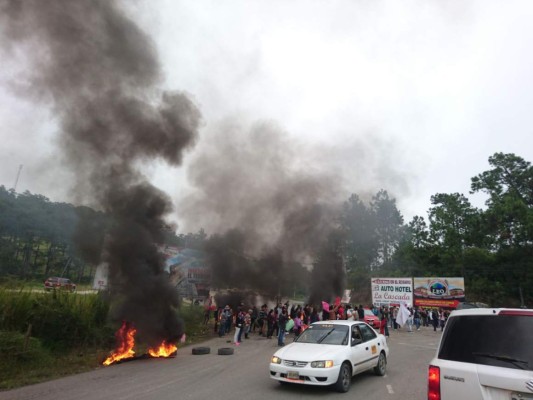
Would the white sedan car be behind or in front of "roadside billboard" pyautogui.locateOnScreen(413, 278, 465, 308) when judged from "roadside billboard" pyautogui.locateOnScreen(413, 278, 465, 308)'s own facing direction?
in front

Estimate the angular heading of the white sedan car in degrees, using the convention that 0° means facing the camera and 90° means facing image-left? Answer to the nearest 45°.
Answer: approximately 45°

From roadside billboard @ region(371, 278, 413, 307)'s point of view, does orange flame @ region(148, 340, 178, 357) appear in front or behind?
in front

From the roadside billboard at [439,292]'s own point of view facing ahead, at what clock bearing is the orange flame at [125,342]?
The orange flame is roughly at 1 o'clock from the roadside billboard.

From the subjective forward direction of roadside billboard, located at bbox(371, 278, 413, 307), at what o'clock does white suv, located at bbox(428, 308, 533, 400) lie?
The white suv is roughly at 12 o'clock from the roadside billboard.

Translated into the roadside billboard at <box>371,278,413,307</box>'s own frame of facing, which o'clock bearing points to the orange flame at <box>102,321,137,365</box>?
The orange flame is roughly at 1 o'clock from the roadside billboard.

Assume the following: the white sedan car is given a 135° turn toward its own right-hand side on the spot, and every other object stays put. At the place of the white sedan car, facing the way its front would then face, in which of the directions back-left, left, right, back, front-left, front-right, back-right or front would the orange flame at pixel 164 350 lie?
front-left

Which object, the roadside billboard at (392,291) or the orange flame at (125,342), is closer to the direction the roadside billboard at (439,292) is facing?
the orange flame

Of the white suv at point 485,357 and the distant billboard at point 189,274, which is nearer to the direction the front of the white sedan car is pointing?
the white suv

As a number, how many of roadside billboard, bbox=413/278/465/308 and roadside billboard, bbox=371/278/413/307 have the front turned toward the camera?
2

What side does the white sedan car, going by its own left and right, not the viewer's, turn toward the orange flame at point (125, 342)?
right

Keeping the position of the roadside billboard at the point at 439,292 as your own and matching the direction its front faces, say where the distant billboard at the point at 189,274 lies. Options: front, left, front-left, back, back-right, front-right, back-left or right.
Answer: right

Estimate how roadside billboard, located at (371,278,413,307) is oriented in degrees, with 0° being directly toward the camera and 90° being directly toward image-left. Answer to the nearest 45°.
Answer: approximately 0°

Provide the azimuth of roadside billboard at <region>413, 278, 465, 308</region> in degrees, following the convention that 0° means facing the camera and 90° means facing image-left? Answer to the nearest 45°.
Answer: approximately 0°

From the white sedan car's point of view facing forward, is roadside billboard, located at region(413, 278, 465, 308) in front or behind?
behind
